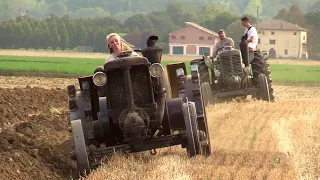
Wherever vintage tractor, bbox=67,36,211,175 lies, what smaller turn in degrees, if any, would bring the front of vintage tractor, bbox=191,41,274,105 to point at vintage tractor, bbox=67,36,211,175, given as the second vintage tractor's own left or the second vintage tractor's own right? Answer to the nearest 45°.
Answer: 0° — it already faces it

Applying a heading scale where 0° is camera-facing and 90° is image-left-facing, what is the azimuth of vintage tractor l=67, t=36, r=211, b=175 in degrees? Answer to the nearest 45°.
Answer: approximately 0°

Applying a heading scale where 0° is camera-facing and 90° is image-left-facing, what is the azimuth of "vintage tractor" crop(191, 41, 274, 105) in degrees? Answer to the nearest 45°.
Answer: approximately 0°

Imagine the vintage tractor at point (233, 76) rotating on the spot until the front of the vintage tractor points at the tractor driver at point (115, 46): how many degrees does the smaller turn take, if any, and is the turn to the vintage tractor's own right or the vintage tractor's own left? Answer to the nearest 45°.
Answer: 0° — it already faces them
